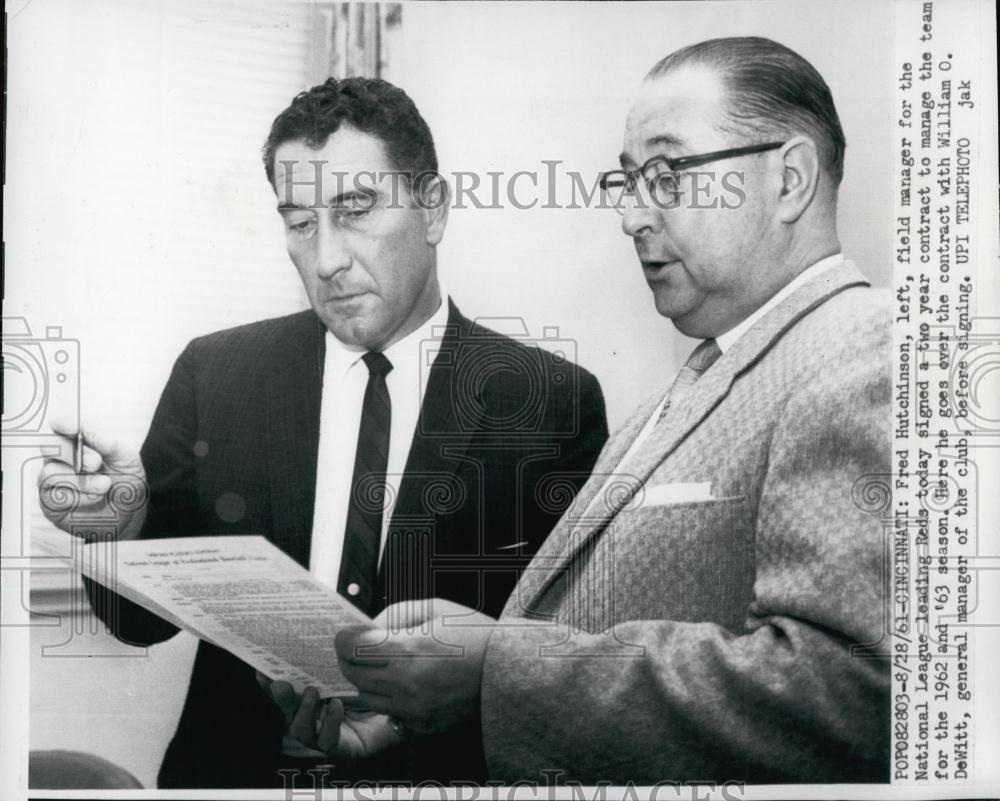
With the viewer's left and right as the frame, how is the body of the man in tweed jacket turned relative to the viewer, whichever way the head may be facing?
facing the viewer and to the left of the viewer

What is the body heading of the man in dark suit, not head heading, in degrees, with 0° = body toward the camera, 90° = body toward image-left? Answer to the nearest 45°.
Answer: approximately 45°

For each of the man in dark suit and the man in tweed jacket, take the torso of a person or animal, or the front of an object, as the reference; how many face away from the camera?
0

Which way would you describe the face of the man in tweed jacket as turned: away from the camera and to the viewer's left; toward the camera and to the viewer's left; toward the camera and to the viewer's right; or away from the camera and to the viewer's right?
toward the camera and to the viewer's left

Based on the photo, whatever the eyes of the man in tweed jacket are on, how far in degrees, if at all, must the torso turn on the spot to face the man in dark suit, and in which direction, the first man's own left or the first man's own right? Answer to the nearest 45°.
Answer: approximately 45° to the first man's own right

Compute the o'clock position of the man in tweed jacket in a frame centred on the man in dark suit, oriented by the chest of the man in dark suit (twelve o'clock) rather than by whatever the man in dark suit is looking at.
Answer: The man in tweed jacket is roughly at 10 o'clock from the man in dark suit.
